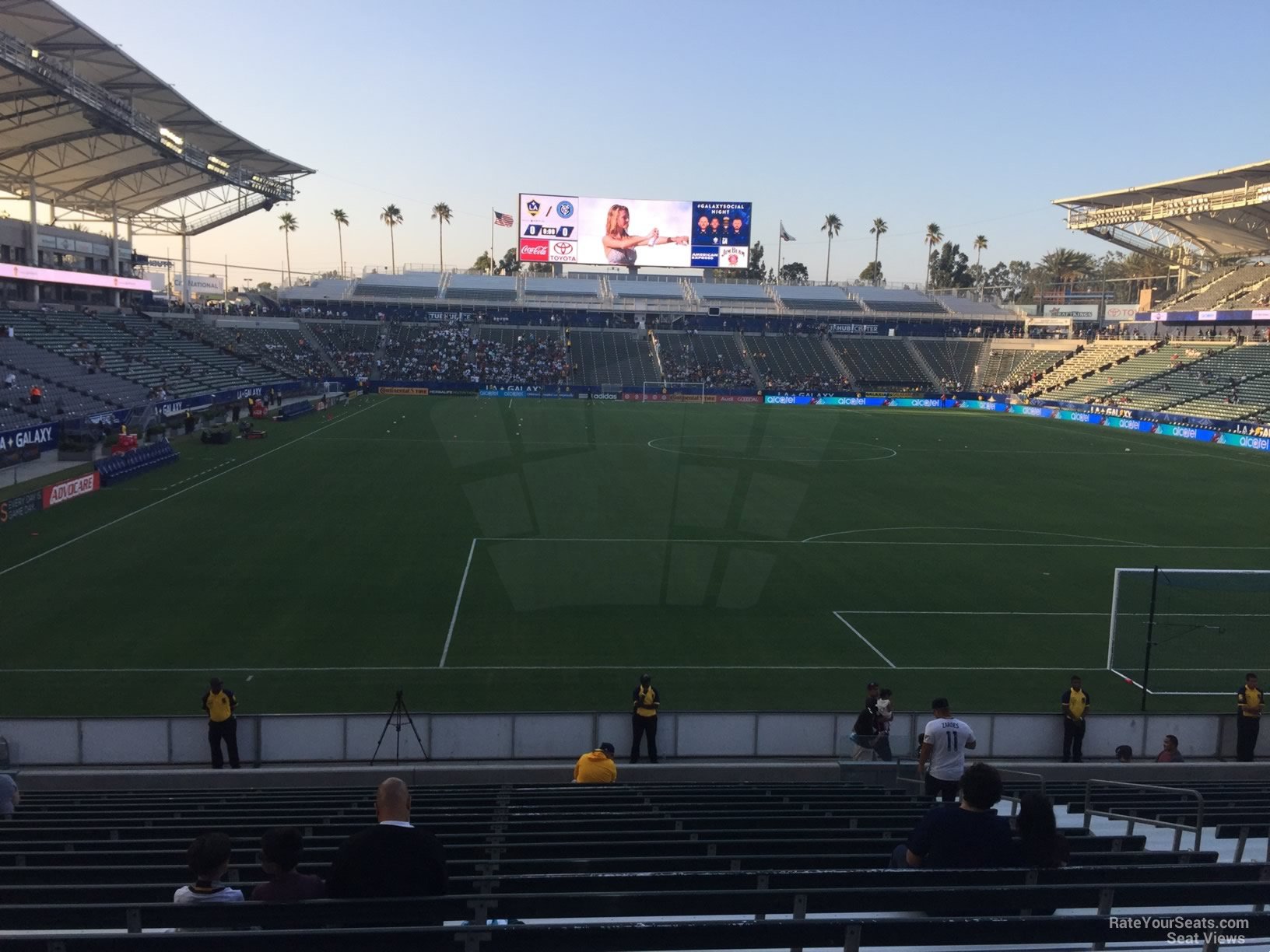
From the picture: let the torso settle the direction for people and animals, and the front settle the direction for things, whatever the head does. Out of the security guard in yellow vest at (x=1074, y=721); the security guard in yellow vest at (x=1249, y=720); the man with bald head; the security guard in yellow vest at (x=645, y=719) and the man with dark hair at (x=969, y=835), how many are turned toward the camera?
3

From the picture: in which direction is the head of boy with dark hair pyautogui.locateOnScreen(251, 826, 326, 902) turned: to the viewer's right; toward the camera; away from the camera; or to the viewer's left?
away from the camera

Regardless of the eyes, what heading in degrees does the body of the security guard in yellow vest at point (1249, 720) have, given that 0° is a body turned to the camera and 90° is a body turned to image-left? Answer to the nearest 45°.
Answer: approximately 0°

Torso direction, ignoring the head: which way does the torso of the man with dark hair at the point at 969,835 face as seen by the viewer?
away from the camera

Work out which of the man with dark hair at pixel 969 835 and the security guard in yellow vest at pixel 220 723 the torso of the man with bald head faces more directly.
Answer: the security guard in yellow vest

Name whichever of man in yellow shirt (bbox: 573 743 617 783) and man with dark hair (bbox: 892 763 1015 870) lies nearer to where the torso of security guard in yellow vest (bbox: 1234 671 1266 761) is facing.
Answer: the man with dark hair

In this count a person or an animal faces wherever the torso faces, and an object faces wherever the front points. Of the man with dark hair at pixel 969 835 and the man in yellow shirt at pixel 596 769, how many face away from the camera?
2

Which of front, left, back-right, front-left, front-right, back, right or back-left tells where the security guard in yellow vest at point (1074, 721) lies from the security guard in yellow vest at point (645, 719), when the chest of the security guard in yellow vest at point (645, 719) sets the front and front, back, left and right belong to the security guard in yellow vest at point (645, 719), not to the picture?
left

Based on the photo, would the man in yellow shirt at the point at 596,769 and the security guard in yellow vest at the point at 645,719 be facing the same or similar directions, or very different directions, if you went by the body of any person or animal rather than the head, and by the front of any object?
very different directions

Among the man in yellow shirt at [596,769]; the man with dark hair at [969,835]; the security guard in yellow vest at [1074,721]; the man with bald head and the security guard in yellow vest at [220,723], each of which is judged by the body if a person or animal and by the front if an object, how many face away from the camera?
3

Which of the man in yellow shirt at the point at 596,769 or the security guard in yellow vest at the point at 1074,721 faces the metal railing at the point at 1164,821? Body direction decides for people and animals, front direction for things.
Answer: the security guard in yellow vest
